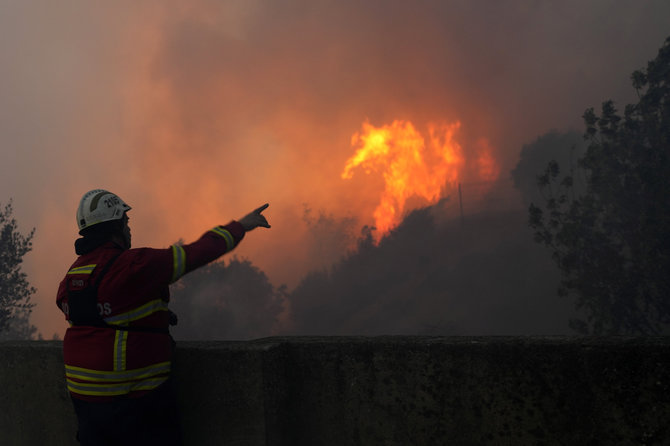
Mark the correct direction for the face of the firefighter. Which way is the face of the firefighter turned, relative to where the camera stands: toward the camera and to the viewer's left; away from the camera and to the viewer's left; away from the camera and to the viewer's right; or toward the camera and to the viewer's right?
away from the camera and to the viewer's right

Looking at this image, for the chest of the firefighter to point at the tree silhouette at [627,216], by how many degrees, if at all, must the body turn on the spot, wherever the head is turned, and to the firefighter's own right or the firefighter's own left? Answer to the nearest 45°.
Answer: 0° — they already face it

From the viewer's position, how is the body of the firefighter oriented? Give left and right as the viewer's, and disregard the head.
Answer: facing away from the viewer and to the right of the viewer
